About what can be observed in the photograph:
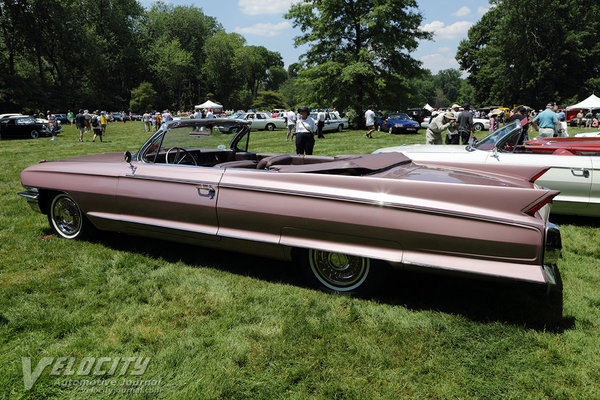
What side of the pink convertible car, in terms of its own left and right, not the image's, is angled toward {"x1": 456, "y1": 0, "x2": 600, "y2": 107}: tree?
right

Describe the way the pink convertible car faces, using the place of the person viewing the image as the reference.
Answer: facing away from the viewer and to the left of the viewer

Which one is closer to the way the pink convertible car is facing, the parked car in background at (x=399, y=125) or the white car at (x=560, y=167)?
the parked car in background

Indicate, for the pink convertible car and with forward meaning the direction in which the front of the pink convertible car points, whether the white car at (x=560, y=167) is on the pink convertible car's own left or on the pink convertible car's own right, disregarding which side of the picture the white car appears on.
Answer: on the pink convertible car's own right

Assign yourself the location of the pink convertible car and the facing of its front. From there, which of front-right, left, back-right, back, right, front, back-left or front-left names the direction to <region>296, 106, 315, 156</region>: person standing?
front-right

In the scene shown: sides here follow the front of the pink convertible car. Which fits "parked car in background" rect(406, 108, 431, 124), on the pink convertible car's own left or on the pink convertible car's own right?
on the pink convertible car's own right

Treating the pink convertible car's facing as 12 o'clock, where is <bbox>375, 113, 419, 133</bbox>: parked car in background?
The parked car in background is roughly at 2 o'clock from the pink convertible car.

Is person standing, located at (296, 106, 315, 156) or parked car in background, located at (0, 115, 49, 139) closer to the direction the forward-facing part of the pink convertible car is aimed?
the parked car in background

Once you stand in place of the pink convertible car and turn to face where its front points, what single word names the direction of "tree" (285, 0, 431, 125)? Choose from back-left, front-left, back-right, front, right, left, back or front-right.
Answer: front-right

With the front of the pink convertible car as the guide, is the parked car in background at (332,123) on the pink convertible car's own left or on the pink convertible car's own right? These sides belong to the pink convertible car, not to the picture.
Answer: on the pink convertible car's own right
